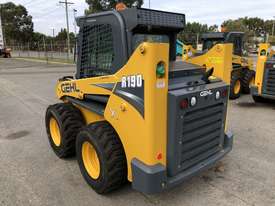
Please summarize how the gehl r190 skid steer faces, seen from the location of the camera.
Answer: facing away from the viewer and to the left of the viewer

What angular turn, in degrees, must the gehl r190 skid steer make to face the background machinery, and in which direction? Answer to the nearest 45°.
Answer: approximately 90° to its right

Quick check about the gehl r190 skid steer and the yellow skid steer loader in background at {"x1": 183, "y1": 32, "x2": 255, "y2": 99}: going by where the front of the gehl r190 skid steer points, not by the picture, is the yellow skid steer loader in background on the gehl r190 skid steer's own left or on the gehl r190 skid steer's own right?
on the gehl r190 skid steer's own right
